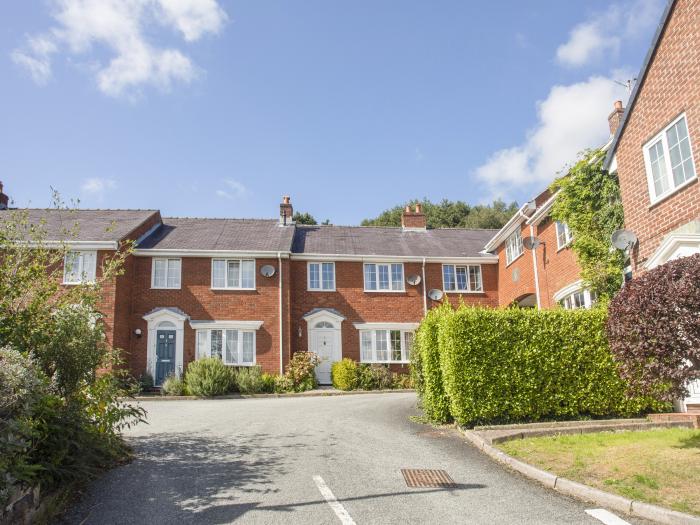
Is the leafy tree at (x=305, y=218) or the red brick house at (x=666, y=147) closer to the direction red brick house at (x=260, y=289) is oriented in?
the red brick house

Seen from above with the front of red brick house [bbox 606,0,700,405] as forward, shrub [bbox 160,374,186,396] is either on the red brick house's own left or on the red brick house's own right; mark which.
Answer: on the red brick house's own right

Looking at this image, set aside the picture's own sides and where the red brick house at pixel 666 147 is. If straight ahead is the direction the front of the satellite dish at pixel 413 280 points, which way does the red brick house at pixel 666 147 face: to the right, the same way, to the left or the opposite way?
to the right

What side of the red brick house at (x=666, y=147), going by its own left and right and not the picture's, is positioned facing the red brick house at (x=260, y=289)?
right

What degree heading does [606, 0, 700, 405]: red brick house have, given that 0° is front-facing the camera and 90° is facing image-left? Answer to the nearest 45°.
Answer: approximately 45°

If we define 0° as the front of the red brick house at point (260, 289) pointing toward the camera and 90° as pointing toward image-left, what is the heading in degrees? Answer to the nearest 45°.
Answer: approximately 0°

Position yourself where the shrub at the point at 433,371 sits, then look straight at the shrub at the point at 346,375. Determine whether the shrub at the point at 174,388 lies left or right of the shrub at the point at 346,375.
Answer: left

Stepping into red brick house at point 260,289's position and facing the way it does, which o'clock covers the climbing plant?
The climbing plant is roughly at 11 o'clock from the red brick house.
